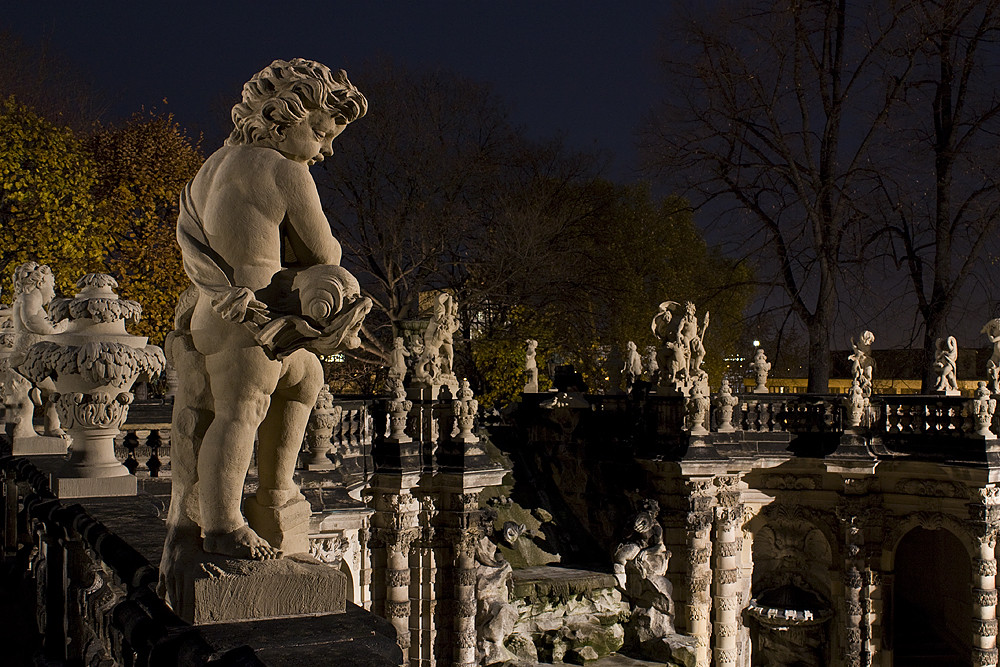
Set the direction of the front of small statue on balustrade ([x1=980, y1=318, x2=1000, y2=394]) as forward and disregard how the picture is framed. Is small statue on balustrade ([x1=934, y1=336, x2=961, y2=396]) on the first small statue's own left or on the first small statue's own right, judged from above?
on the first small statue's own right

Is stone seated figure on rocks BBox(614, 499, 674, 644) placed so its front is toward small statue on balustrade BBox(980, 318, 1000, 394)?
no

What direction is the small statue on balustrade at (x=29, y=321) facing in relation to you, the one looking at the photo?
facing to the right of the viewer

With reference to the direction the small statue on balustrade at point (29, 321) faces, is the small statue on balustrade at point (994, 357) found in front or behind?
in front

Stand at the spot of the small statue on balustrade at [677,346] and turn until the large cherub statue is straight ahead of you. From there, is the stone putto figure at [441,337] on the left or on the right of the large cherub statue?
right

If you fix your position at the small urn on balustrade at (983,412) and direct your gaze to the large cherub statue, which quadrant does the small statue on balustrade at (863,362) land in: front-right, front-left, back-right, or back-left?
back-right

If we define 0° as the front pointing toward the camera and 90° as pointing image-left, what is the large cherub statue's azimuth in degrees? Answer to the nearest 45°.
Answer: approximately 225°

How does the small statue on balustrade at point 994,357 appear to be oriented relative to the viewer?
to the viewer's left

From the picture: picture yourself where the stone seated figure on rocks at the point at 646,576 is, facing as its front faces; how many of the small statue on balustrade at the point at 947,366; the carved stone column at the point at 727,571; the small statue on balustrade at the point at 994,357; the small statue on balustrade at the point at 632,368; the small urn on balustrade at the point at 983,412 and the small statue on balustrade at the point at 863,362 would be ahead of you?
0
